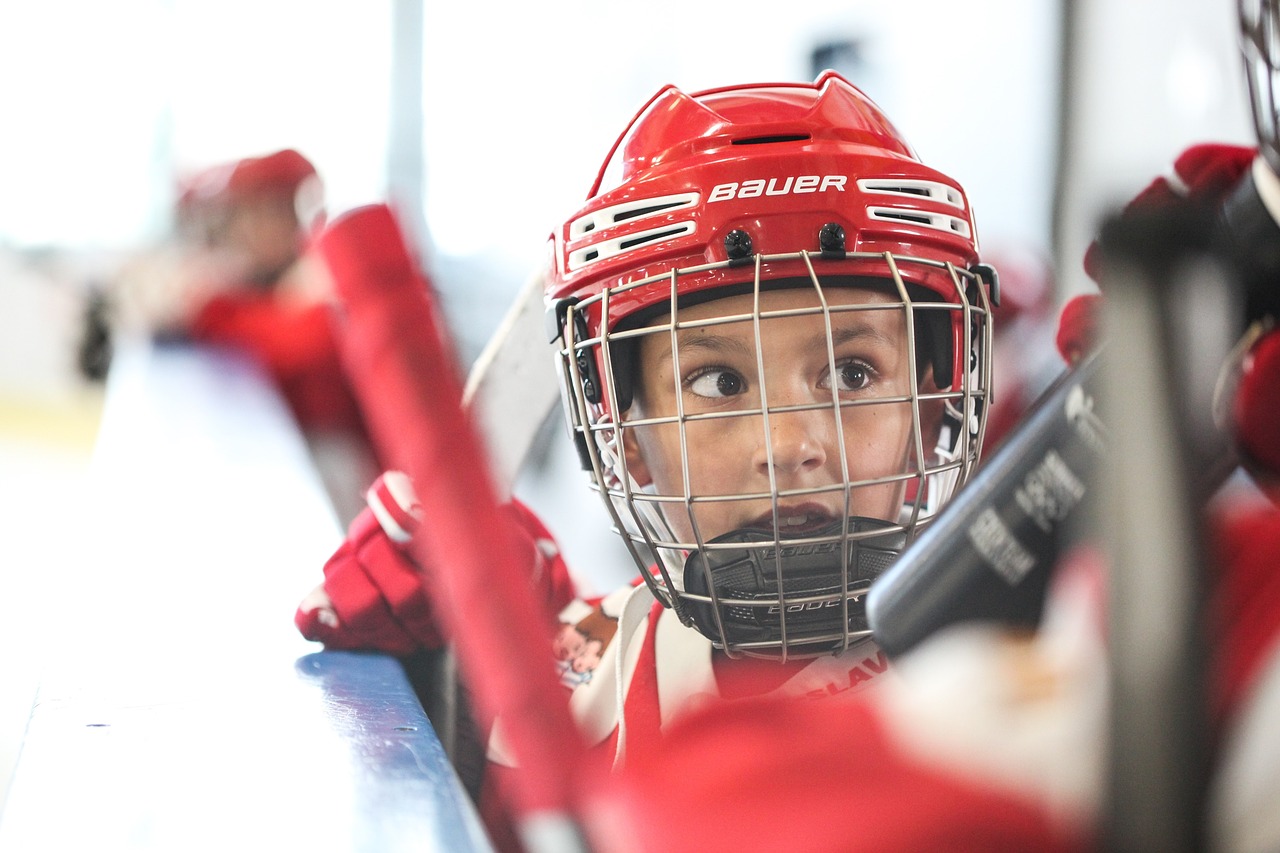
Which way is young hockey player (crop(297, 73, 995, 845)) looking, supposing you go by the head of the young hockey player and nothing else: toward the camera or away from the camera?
toward the camera

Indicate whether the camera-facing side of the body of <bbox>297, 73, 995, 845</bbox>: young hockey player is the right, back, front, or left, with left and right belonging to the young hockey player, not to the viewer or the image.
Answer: front

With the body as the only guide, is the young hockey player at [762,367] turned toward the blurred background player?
no
